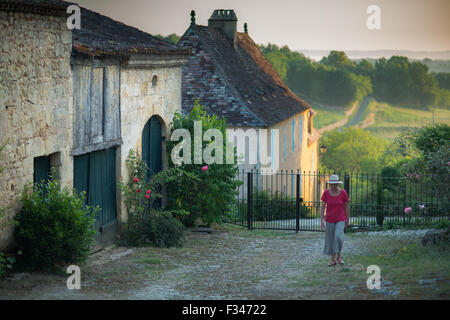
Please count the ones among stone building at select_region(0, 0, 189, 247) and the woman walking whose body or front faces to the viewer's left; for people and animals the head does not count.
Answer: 0

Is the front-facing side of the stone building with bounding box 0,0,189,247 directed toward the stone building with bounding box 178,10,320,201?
no

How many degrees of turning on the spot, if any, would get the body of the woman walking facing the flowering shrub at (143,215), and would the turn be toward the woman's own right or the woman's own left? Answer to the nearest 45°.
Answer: approximately 135° to the woman's own right

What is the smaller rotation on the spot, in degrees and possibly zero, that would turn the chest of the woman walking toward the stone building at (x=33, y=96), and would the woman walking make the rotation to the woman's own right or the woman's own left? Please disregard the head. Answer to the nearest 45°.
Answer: approximately 90° to the woman's own right

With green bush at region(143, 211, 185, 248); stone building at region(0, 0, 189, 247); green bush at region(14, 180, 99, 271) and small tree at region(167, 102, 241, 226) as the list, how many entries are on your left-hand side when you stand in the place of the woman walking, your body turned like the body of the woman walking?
0

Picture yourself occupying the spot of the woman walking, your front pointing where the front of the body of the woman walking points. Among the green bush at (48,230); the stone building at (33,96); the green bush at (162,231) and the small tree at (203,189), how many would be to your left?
0

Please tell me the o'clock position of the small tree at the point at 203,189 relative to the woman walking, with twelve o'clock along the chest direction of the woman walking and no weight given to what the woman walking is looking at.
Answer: The small tree is roughly at 5 o'clock from the woman walking.

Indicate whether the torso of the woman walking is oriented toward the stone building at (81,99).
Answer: no

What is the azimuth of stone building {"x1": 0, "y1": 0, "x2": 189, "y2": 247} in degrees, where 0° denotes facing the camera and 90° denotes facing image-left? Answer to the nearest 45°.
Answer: approximately 315°

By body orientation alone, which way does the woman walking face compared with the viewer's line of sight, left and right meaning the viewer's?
facing the viewer

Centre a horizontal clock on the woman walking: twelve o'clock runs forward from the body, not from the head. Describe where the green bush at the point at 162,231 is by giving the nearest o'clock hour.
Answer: The green bush is roughly at 4 o'clock from the woman walking.

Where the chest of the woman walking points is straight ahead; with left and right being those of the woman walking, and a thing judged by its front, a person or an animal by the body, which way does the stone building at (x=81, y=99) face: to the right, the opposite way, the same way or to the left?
to the left

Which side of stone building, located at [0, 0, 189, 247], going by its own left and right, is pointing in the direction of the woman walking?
front

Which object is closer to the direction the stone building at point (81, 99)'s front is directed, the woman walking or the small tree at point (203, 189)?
the woman walking

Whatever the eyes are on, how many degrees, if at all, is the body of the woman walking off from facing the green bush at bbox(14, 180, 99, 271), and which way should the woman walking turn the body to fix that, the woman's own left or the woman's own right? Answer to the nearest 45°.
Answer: approximately 90° to the woman's own right
